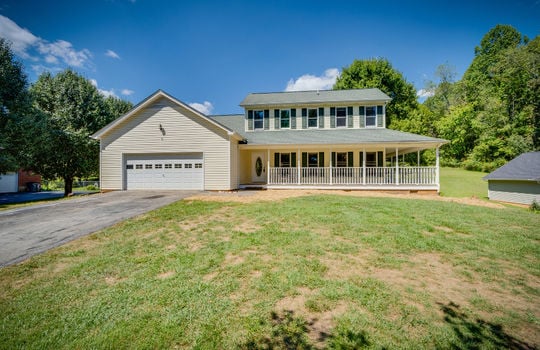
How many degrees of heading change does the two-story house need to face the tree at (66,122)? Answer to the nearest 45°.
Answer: approximately 90° to its right

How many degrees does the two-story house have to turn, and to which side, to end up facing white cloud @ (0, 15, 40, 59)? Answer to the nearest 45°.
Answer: approximately 90° to its right

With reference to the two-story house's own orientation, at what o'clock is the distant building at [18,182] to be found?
The distant building is roughly at 4 o'clock from the two-story house.

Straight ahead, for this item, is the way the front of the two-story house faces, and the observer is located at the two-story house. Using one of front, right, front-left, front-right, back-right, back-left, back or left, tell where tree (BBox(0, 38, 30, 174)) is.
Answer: right

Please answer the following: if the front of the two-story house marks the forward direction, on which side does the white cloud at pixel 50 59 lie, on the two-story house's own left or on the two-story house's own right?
on the two-story house's own right

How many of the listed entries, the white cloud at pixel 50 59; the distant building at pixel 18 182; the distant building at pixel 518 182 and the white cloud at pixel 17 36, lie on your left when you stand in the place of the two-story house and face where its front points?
1

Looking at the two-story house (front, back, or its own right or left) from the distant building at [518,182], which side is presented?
left

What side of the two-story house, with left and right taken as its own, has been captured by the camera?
front

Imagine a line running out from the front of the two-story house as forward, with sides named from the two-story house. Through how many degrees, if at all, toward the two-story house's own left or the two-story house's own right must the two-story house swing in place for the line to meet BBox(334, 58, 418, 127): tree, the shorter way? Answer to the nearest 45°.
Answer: approximately 135° to the two-story house's own left
